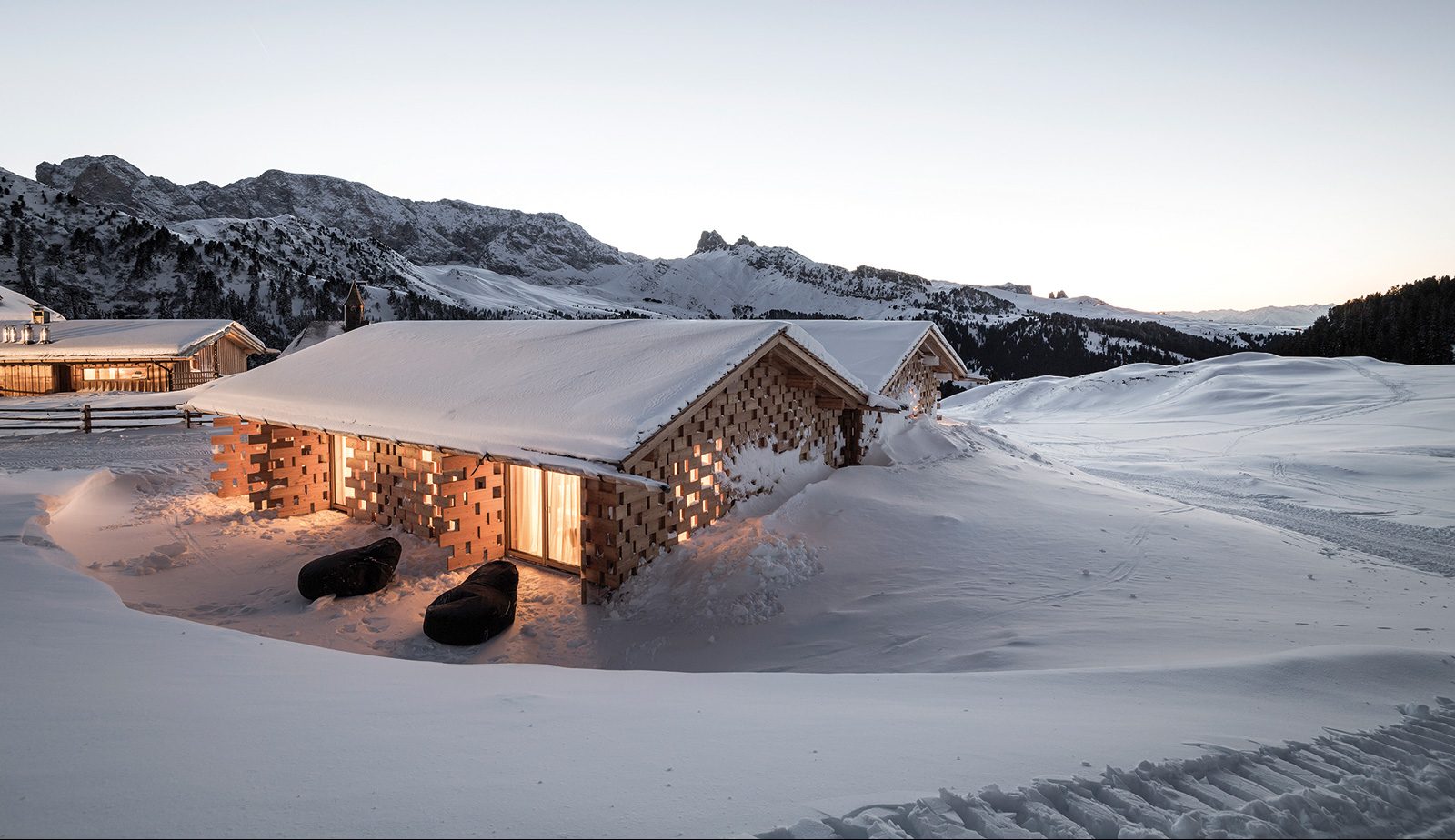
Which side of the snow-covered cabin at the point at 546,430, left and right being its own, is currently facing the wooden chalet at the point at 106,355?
right

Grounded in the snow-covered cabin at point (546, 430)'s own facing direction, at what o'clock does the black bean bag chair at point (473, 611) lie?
The black bean bag chair is roughly at 11 o'clock from the snow-covered cabin.

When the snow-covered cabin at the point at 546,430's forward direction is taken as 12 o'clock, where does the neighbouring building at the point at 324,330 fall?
The neighbouring building is roughly at 4 o'clock from the snow-covered cabin.

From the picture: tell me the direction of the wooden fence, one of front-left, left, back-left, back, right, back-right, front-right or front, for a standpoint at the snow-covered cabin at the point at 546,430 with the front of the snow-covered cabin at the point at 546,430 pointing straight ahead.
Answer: right

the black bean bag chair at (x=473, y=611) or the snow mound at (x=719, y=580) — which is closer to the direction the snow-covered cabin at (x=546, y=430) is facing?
the black bean bag chair

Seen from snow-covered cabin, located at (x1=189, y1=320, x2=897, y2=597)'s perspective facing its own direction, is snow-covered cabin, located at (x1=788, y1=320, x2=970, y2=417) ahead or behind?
behind

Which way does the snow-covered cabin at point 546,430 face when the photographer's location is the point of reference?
facing the viewer and to the left of the viewer

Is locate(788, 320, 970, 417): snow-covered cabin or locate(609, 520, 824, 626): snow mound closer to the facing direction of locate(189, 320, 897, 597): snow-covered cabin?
the snow mound

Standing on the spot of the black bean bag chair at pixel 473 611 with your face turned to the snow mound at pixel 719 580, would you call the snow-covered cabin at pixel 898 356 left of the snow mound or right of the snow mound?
left

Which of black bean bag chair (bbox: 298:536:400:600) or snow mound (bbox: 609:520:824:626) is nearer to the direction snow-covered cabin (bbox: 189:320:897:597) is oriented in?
the black bean bag chair
